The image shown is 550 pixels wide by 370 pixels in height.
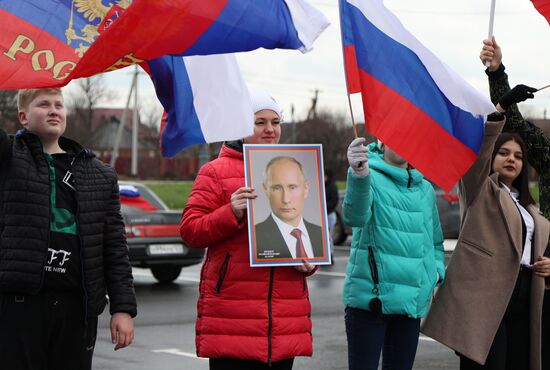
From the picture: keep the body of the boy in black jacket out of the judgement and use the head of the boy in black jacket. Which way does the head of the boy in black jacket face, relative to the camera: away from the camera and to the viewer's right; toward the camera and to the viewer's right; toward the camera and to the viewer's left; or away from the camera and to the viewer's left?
toward the camera and to the viewer's right

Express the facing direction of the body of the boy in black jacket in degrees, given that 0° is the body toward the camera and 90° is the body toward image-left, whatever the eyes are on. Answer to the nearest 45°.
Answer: approximately 0°

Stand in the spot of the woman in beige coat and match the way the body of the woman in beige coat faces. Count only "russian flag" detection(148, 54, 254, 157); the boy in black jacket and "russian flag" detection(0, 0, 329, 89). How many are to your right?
3

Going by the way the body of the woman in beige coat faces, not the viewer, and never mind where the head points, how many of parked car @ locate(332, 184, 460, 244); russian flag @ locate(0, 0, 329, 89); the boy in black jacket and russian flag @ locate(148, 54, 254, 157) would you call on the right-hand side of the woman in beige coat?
3

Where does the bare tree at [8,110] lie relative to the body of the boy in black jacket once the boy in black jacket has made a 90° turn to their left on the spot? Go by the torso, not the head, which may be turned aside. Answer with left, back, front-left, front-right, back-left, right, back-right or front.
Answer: left

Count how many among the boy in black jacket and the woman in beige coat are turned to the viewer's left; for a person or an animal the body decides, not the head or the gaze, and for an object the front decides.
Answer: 0

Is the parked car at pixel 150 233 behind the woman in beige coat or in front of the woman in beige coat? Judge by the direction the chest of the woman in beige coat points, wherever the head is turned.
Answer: behind

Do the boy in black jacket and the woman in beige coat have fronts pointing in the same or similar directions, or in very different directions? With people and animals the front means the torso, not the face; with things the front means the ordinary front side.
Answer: same or similar directions

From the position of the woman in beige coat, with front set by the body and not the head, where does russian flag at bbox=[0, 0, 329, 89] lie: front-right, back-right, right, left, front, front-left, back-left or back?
right

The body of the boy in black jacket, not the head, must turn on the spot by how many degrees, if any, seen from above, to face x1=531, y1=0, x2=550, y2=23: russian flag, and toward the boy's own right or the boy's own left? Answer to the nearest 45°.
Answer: approximately 90° to the boy's own left
